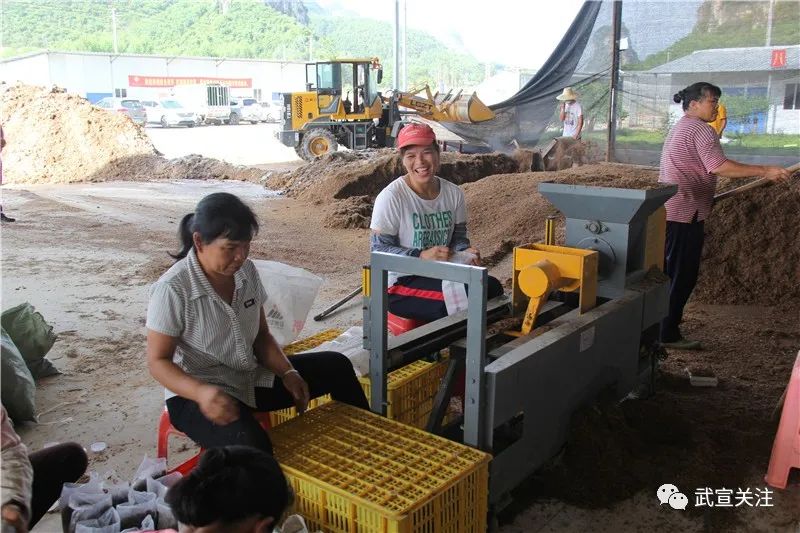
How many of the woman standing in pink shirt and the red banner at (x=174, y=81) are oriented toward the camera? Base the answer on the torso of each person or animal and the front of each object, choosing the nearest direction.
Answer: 1

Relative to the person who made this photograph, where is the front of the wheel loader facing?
facing to the right of the viewer

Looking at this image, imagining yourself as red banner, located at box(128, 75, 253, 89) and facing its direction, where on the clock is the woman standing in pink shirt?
The woman standing in pink shirt is roughly at 12 o'clock from the red banner.

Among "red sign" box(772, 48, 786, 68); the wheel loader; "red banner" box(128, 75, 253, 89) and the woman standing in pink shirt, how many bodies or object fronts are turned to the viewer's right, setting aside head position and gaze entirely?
2

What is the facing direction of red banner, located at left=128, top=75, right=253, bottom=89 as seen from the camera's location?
facing the viewer

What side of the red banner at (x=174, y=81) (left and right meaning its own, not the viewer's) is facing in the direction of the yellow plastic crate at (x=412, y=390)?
front

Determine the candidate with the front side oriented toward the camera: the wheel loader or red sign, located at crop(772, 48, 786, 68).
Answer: the red sign

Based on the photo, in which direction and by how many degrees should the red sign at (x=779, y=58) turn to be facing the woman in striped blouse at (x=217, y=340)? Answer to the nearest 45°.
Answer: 0° — it already faces them

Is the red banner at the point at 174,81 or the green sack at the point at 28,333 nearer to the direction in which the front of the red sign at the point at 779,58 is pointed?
the green sack

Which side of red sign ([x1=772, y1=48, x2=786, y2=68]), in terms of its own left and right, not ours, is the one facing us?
front

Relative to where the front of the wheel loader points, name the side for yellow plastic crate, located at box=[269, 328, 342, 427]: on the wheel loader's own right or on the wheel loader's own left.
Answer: on the wheel loader's own right

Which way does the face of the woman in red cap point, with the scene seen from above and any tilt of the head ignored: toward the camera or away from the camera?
toward the camera

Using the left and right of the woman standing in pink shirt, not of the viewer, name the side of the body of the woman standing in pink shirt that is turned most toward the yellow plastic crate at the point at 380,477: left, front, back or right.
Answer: right

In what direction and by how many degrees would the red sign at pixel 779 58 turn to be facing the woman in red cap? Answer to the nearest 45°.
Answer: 0° — it already faces them

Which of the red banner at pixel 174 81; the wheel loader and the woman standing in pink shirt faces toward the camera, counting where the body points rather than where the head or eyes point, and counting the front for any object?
the red banner

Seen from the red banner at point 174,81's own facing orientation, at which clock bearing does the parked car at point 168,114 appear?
The parked car is roughly at 12 o'clock from the red banner.

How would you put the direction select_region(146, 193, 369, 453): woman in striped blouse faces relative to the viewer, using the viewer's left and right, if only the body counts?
facing the viewer and to the right of the viewer

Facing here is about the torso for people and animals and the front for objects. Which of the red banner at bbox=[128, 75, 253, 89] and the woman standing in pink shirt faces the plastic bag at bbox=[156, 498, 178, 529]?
the red banner

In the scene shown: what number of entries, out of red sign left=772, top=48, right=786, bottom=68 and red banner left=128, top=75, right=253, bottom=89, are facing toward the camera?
2

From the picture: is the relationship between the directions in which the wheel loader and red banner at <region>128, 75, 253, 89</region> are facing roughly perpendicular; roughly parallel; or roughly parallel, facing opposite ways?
roughly perpendicular
